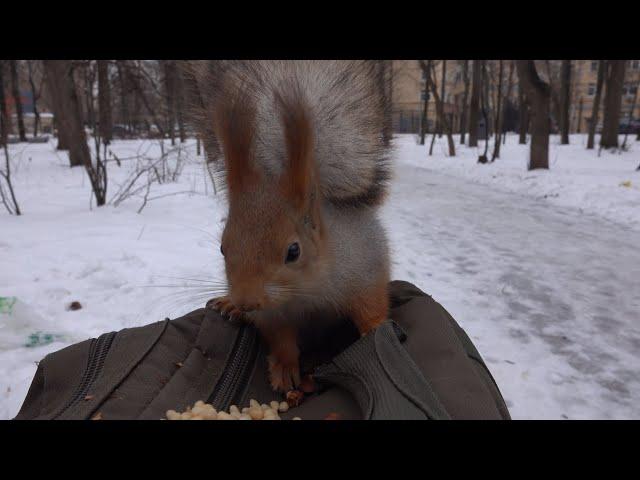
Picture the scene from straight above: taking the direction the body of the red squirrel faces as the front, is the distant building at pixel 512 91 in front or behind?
behind

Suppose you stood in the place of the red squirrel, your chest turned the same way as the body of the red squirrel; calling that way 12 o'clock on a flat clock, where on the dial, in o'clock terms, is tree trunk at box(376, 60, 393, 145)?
The tree trunk is roughly at 6 o'clock from the red squirrel.

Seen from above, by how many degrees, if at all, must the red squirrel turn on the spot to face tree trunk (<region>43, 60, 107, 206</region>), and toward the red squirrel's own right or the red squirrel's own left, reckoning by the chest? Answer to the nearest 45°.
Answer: approximately 90° to the red squirrel's own right

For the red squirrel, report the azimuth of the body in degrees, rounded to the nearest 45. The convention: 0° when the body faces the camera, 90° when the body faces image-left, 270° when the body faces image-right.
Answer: approximately 45°
